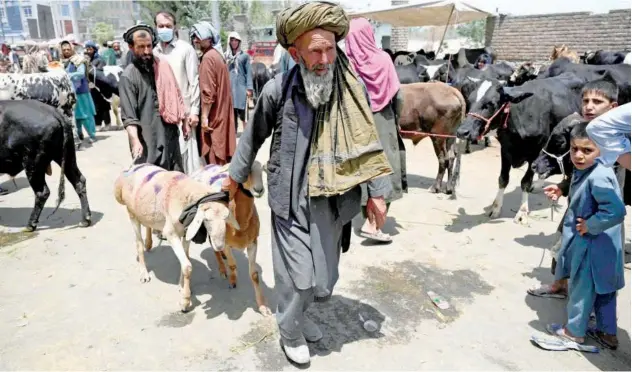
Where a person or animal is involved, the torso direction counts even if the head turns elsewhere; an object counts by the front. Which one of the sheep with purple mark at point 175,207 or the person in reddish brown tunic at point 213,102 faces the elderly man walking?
the sheep with purple mark

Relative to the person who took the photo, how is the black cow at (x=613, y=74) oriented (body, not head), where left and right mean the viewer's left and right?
facing to the left of the viewer

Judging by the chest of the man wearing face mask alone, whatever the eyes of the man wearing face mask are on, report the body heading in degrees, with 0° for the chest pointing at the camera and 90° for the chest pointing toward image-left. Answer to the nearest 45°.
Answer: approximately 0°

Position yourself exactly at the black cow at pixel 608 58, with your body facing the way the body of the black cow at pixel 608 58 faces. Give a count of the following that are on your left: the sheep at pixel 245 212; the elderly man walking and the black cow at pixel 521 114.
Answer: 3

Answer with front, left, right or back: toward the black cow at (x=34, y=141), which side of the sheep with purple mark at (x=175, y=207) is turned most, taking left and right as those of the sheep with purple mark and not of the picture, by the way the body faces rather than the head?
back

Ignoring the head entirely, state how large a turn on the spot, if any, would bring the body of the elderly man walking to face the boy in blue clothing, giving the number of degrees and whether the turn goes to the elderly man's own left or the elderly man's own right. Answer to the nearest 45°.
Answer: approximately 90° to the elderly man's own left

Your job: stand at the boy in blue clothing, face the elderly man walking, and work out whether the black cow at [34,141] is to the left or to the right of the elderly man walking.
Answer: right

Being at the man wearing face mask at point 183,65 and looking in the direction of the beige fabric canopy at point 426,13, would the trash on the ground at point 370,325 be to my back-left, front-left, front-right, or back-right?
back-right

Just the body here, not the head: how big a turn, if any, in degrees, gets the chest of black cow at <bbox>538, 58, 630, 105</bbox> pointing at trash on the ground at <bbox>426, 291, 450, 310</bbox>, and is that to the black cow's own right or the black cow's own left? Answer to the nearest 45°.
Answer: approximately 90° to the black cow's own left

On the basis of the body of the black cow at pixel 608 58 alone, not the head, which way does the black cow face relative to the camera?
to the viewer's left

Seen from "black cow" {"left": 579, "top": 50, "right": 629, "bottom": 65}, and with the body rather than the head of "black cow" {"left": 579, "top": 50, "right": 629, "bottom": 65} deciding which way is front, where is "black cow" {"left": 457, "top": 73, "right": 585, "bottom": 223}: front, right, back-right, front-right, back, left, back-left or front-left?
left

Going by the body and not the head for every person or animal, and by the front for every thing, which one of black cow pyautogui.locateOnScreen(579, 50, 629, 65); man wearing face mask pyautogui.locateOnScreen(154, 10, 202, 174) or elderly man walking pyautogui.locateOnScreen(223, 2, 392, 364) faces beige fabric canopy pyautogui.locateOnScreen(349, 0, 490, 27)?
the black cow

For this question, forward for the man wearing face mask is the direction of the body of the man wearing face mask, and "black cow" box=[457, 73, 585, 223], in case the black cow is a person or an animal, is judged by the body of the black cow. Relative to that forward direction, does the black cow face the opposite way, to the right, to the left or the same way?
to the right

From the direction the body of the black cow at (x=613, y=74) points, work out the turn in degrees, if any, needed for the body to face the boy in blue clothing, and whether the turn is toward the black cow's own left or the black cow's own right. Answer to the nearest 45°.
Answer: approximately 90° to the black cow's own left
